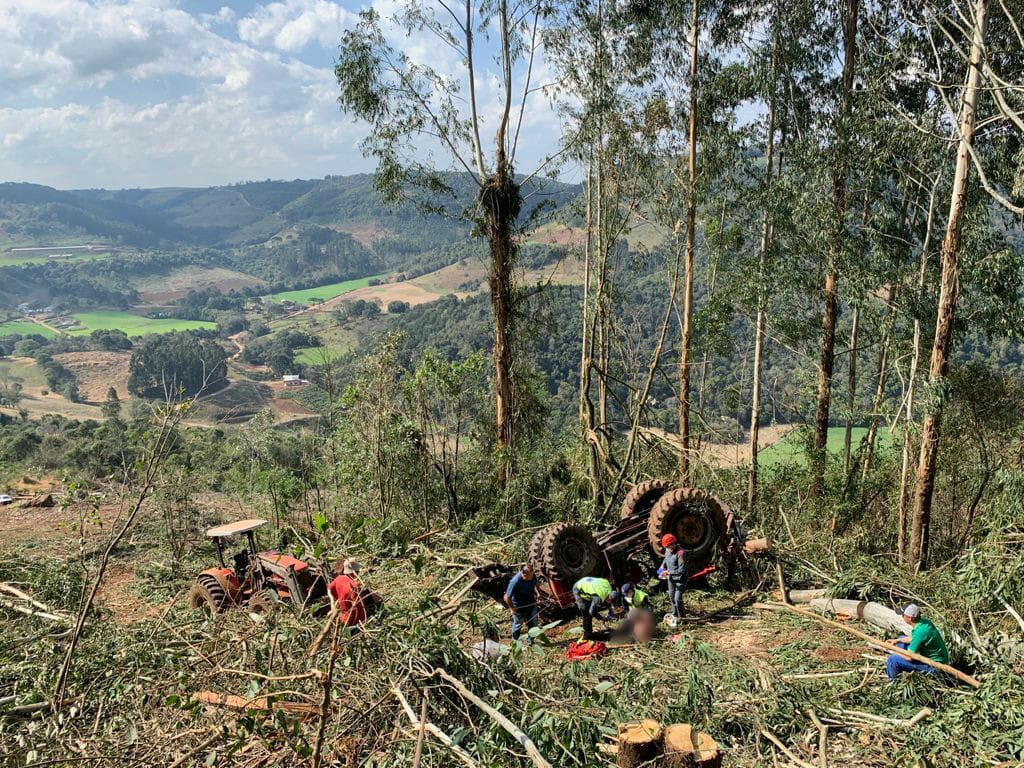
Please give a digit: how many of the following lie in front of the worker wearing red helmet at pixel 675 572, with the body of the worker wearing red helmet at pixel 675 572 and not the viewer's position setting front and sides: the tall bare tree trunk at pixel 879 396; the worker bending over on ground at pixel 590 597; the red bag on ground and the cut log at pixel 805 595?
2

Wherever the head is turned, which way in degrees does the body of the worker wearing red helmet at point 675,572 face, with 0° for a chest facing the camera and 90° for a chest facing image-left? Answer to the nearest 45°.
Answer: approximately 45°

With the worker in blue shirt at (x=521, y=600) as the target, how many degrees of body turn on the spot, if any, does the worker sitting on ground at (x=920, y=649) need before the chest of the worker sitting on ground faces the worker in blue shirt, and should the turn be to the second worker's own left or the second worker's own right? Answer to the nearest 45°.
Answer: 0° — they already face them

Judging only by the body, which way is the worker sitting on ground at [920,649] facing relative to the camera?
to the viewer's left

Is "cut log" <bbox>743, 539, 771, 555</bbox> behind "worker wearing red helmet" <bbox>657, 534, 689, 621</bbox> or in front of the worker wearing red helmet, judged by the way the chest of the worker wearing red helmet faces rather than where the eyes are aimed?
behind

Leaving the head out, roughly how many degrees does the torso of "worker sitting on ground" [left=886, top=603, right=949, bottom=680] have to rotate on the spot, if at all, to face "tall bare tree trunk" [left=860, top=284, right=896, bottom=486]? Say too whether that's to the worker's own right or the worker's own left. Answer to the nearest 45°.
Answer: approximately 90° to the worker's own right

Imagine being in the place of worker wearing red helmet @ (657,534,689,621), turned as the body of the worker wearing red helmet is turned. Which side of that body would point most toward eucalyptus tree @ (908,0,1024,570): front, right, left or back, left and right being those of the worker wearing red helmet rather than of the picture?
back

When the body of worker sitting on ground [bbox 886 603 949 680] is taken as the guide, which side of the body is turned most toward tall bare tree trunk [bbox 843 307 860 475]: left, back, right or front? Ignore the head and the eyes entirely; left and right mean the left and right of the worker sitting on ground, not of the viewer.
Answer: right

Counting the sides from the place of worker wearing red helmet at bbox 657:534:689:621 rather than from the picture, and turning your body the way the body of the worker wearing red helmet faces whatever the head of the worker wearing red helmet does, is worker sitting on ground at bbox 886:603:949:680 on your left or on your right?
on your left

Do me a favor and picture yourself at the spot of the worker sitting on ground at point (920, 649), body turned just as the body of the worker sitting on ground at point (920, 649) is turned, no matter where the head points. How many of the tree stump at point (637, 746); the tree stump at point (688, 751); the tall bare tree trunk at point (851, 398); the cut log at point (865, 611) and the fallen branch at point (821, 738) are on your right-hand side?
2

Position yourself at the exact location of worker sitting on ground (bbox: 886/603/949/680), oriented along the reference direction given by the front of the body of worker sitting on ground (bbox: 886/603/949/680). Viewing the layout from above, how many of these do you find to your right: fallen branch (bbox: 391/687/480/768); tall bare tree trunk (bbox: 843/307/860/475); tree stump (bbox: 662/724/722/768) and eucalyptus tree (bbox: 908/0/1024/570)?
2
